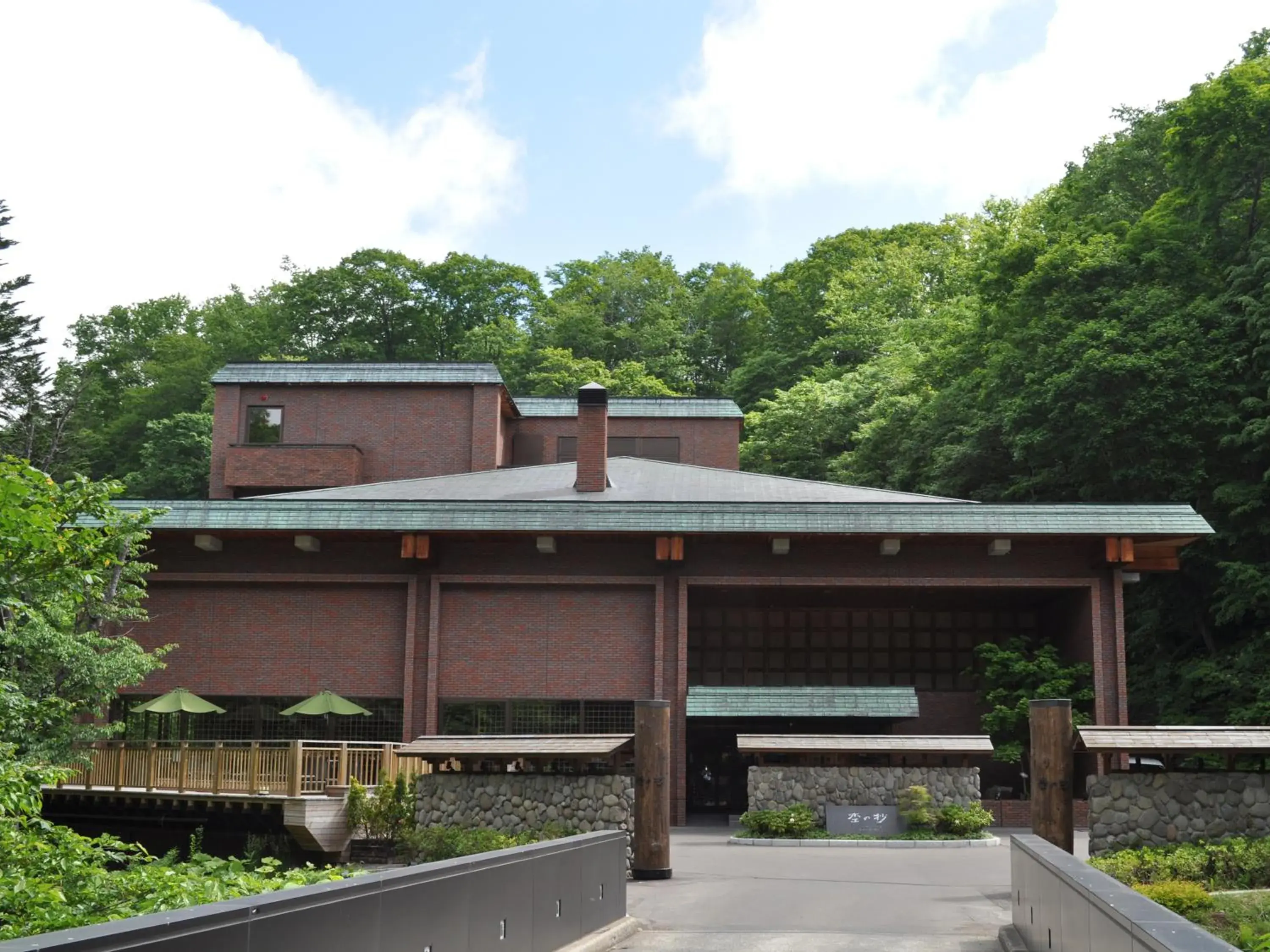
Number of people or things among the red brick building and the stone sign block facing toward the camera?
2

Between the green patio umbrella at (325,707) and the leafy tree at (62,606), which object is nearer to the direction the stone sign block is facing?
the leafy tree

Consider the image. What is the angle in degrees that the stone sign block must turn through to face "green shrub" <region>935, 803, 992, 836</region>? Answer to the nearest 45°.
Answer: approximately 90° to its left

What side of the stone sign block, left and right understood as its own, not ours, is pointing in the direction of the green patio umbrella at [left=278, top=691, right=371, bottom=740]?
right

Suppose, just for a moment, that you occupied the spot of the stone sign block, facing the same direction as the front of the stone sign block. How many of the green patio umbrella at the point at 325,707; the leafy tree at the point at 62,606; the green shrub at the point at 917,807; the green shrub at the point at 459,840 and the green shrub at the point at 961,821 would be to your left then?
2

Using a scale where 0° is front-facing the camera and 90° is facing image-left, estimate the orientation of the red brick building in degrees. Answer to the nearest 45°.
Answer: approximately 0°

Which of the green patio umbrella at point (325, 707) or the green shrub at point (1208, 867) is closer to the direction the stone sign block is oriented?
the green shrub

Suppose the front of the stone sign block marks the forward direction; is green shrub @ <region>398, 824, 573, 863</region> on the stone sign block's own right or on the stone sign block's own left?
on the stone sign block's own right

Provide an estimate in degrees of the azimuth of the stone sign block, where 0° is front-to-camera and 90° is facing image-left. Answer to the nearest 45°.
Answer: approximately 0°

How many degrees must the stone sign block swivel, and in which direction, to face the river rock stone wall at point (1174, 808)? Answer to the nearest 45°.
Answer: approximately 45° to its left

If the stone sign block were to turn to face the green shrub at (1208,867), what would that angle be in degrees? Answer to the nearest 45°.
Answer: approximately 45° to its left

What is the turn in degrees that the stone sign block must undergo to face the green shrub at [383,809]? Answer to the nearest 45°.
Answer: approximately 90° to its right
